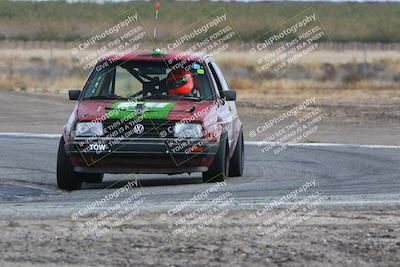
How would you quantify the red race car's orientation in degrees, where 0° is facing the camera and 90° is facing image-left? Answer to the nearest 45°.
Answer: approximately 0°
